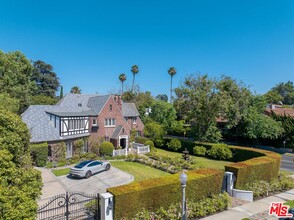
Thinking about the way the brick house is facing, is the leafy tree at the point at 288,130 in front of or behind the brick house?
in front

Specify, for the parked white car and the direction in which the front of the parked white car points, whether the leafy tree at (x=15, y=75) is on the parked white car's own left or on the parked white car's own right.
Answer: on the parked white car's own left

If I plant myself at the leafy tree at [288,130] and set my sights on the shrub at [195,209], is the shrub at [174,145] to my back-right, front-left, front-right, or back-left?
front-right

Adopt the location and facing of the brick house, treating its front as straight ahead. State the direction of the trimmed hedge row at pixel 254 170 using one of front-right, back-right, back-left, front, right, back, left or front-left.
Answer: front

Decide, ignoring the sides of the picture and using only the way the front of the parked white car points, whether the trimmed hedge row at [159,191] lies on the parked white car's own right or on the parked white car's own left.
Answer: on the parked white car's own right

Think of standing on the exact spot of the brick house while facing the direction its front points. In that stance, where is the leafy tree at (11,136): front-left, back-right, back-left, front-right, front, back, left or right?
front-right

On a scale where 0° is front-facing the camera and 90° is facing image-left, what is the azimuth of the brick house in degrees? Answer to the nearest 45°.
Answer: approximately 315°

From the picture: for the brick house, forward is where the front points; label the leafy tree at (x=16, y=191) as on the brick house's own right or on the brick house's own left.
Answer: on the brick house's own right

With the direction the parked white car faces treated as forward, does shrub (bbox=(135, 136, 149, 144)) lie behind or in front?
in front

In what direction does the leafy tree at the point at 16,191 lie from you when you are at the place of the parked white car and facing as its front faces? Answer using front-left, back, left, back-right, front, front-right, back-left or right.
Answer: back-right

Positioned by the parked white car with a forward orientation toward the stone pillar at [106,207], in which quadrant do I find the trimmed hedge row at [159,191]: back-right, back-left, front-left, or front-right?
front-left

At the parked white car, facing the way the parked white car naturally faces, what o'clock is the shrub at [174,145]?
The shrub is roughly at 12 o'clock from the parked white car.

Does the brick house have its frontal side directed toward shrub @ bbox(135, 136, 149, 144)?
no

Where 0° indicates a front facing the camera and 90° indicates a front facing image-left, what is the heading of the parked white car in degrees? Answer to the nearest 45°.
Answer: approximately 225°

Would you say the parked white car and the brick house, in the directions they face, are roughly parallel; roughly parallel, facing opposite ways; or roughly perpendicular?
roughly perpendicular

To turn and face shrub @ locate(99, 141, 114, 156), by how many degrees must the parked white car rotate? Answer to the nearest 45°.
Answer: approximately 45° to its left
